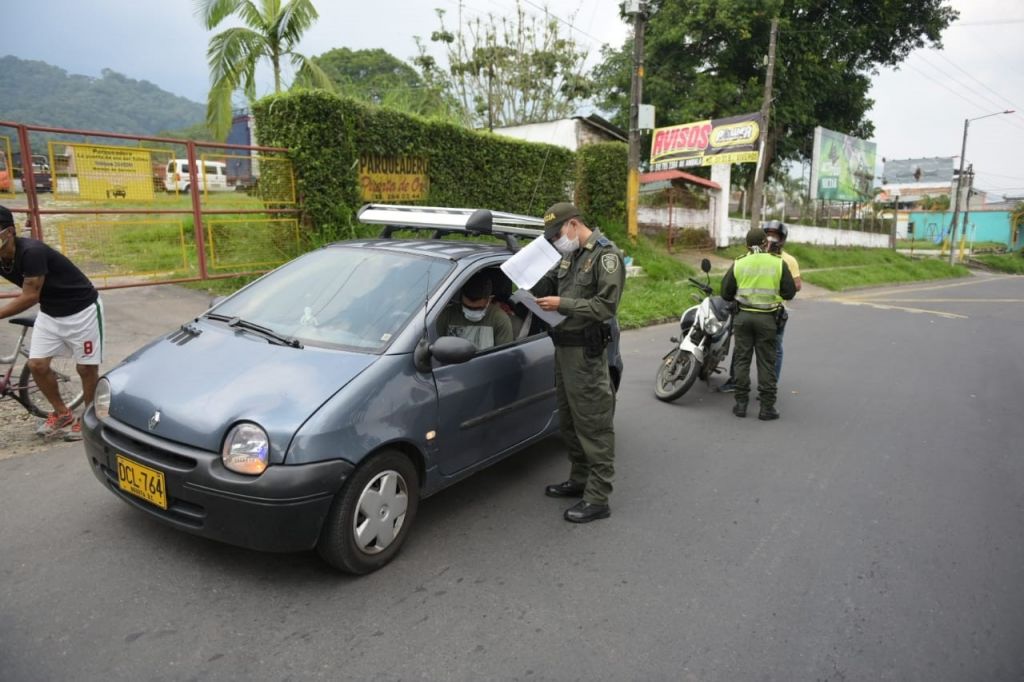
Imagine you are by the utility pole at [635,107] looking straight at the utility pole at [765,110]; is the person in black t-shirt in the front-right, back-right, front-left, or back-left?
back-right

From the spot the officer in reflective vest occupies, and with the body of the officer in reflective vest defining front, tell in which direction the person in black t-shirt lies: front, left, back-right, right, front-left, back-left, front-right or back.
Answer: back-left

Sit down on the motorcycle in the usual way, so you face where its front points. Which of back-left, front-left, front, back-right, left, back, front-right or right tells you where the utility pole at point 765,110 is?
back-right

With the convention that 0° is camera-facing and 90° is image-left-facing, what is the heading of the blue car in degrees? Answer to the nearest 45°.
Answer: approximately 45°

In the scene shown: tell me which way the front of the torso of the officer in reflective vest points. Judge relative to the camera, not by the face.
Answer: away from the camera

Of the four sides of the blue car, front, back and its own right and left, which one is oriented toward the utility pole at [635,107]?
back

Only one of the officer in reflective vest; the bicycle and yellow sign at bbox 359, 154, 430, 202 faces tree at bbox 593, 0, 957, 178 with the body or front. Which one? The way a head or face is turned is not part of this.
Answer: the officer in reflective vest

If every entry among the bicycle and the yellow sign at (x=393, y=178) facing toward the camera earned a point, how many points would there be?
1

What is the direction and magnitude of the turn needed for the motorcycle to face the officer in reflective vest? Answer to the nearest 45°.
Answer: approximately 90° to its left

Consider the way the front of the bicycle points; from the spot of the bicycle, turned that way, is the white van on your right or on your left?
on your right

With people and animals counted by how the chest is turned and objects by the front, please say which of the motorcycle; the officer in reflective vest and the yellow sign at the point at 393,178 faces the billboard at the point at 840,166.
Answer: the officer in reflective vest

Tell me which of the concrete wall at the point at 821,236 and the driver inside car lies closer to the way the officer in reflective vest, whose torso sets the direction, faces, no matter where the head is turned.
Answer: the concrete wall

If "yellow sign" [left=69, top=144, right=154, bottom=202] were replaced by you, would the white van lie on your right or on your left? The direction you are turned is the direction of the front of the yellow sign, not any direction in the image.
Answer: on your left
